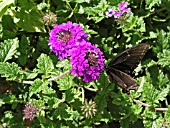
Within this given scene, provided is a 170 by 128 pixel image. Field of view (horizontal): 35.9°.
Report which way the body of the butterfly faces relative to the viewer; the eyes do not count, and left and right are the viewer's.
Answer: facing to the left of the viewer

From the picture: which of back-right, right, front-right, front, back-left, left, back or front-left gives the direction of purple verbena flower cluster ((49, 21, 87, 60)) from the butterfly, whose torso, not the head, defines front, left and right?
front

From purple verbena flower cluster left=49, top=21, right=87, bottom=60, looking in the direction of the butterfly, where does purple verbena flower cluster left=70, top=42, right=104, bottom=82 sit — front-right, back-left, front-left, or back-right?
front-right
